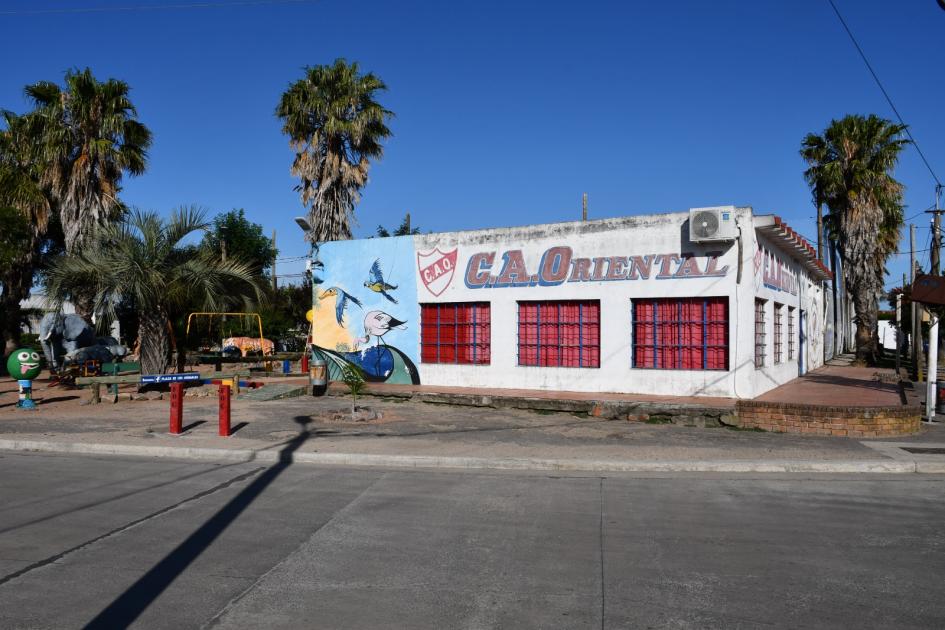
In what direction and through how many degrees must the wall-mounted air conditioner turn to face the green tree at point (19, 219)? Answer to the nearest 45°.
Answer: approximately 90° to its right

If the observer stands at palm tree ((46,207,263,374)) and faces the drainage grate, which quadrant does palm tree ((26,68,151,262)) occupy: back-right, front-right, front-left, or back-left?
back-left

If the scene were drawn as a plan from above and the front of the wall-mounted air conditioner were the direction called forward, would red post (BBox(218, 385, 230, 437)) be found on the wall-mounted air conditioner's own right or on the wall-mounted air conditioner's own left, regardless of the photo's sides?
on the wall-mounted air conditioner's own right

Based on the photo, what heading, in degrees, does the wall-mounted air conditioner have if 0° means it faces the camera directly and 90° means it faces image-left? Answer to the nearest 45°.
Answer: approximately 0°

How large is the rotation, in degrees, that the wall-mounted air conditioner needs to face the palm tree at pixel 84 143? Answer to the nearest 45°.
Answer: approximately 90° to its right

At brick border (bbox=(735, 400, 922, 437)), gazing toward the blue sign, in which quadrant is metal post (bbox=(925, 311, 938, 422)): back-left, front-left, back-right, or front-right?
back-right

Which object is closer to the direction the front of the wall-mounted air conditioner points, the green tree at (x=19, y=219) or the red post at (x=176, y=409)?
the red post

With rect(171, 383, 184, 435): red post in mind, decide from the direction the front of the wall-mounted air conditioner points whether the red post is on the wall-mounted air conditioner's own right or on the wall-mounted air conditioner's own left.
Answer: on the wall-mounted air conditioner's own right

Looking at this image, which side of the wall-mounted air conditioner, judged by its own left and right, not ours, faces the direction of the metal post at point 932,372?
left

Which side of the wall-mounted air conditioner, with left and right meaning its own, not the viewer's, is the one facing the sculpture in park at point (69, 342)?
right
